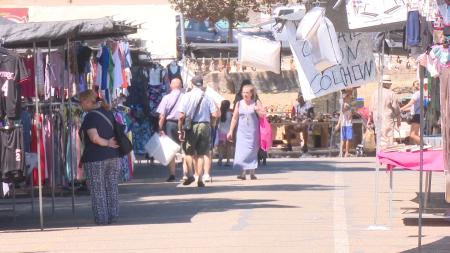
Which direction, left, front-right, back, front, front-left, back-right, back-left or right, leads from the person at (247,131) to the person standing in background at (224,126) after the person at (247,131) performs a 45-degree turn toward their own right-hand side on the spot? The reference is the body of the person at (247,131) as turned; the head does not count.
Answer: back-right

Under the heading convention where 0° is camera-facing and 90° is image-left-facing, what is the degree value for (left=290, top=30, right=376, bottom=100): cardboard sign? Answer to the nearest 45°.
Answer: approximately 0°

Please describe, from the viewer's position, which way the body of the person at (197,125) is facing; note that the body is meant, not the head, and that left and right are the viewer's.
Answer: facing away from the viewer

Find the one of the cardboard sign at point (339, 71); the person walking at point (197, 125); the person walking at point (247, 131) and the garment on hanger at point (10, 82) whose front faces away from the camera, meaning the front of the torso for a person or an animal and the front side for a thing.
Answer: the person walking at point (197, 125)

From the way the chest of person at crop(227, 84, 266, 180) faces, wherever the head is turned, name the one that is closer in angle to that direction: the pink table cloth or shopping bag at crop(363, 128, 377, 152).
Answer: the pink table cloth

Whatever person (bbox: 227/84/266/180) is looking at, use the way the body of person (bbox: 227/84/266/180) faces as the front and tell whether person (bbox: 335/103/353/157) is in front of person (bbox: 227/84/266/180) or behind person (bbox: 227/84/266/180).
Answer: behind

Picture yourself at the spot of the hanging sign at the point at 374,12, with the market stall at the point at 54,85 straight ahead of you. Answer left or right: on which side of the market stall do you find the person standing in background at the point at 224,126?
right

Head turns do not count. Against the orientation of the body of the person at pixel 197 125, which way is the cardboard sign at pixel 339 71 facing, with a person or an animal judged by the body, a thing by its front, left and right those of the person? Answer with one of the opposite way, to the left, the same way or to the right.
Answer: the opposite way

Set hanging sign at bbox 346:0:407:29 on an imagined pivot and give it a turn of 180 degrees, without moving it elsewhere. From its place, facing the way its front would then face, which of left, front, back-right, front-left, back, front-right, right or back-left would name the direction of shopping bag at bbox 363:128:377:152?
front
